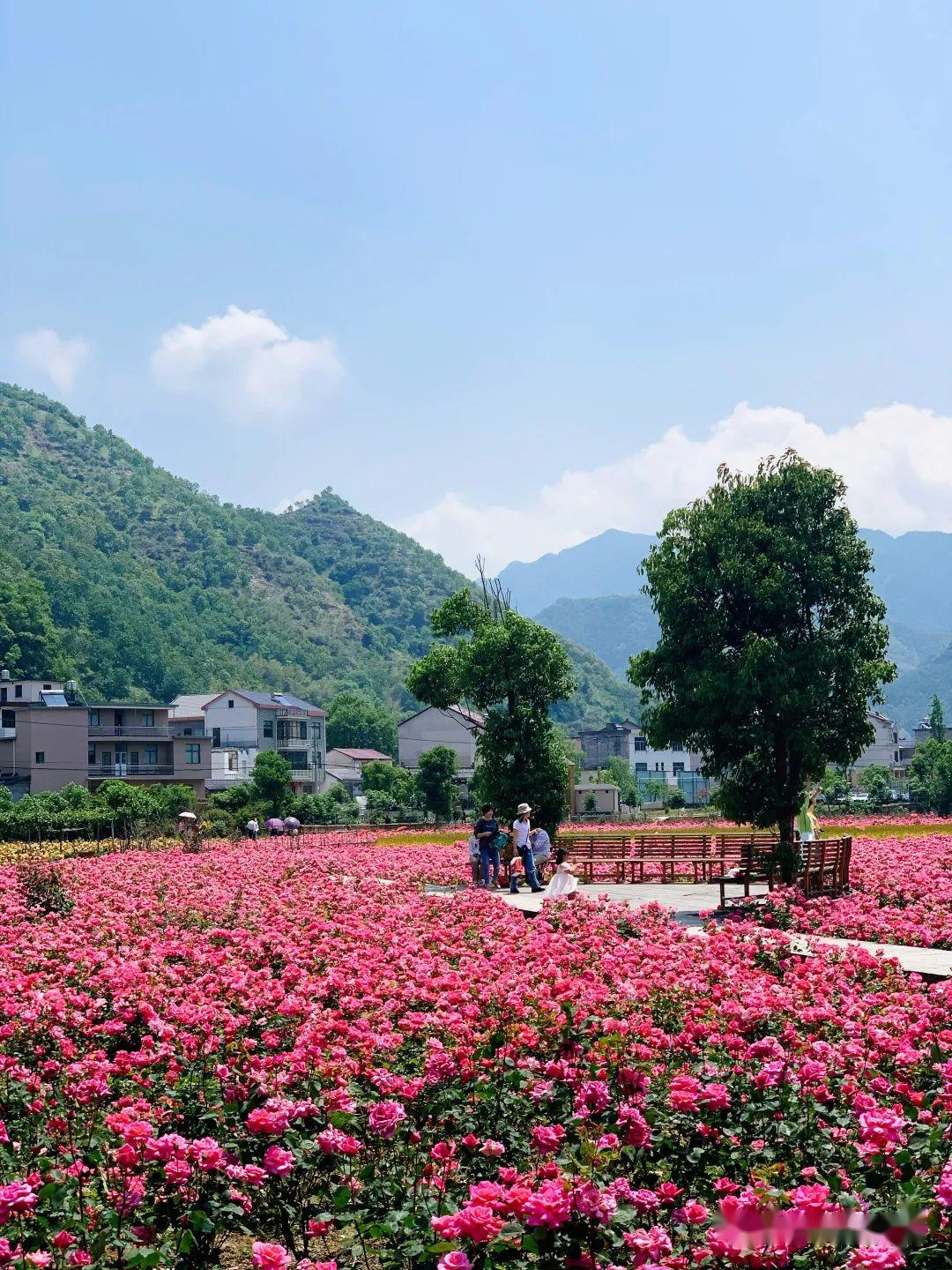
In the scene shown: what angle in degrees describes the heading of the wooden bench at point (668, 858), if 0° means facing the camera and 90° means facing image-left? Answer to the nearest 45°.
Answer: approximately 0°

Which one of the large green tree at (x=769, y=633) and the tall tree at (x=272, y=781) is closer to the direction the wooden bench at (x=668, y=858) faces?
the large green tree

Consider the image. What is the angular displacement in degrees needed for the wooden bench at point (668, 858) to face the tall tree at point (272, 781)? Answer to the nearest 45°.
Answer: approximately 135° to its right

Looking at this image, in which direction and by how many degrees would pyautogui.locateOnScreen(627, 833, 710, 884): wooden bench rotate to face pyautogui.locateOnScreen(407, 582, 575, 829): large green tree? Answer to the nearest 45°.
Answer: approximately 90° to its right
